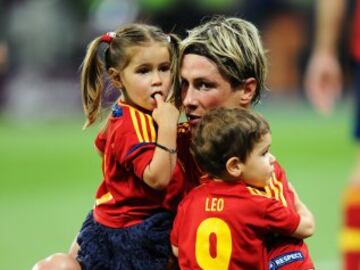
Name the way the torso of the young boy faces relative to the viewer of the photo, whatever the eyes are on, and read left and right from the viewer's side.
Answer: facing away from the viewer and to the right of the viewer

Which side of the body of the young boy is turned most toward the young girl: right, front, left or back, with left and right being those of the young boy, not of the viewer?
left

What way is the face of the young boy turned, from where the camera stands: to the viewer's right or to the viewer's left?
to the viewer's right
